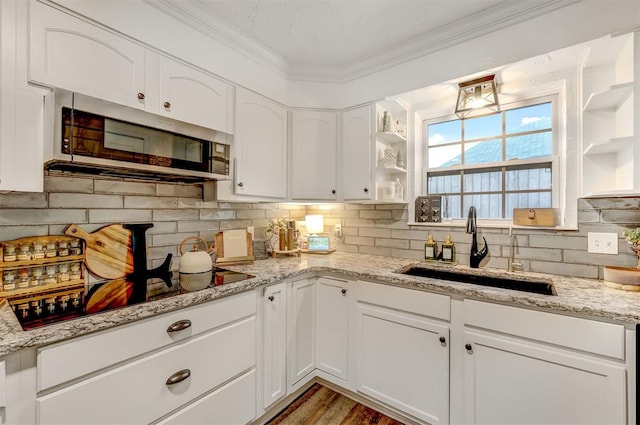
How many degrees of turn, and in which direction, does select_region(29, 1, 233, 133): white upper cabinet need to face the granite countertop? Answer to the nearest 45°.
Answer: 0° — it already faces it

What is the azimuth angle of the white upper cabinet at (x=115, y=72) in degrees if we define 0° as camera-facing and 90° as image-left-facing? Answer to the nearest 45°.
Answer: approximately 315°

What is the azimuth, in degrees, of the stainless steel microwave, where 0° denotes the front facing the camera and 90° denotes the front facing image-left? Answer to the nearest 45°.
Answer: approximately 315°

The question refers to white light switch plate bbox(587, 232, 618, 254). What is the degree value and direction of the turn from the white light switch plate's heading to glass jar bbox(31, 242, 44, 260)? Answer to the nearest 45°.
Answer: approximately 45° to its right

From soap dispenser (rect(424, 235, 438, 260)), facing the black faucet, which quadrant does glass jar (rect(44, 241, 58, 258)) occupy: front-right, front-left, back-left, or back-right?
back-right

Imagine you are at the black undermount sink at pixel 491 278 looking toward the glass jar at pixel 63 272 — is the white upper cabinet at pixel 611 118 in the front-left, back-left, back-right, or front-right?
back-left

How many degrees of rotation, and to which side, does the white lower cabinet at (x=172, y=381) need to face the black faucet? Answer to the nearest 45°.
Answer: approximately 45° to its left
